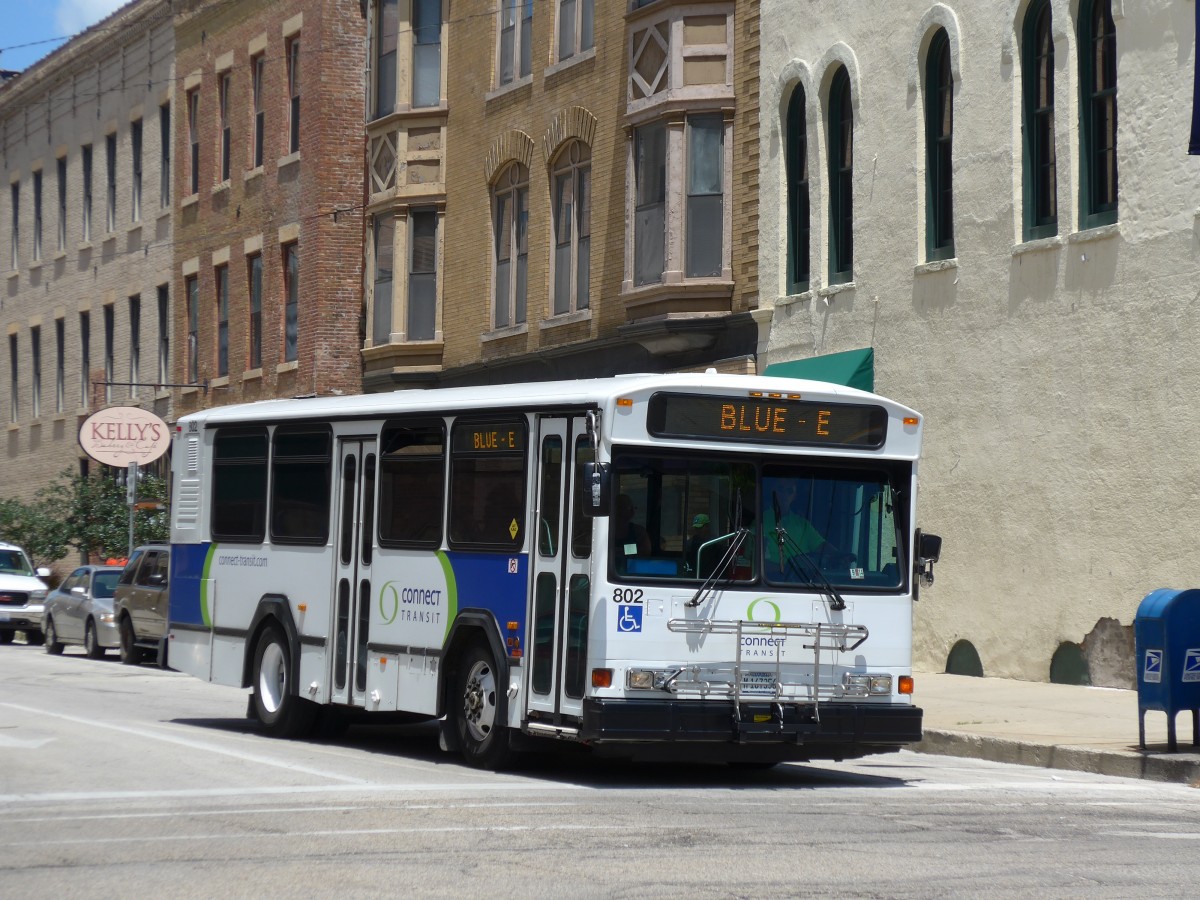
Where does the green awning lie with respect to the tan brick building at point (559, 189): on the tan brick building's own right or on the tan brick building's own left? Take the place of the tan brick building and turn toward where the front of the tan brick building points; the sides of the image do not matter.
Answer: on the tan brick building's own left

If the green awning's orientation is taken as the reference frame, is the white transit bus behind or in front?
in front

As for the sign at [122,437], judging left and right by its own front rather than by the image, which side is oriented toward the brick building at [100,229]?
back

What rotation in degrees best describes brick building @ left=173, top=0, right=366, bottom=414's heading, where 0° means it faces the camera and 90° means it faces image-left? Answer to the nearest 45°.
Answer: approximately 45°

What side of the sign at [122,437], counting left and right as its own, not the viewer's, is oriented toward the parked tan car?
front

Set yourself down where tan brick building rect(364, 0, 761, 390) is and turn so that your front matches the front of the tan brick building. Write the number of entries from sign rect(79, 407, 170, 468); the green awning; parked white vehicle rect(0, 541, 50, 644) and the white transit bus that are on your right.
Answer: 2

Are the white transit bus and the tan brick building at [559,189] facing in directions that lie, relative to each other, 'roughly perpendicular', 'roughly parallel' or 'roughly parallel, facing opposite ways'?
roughly perpendicular

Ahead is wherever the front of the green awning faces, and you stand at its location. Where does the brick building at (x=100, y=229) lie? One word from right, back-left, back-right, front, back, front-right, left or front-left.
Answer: right

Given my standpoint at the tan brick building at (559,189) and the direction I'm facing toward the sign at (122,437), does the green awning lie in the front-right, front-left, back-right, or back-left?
back-left

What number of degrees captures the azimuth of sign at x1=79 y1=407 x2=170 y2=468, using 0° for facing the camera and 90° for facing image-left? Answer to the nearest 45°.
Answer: approximately 0°
